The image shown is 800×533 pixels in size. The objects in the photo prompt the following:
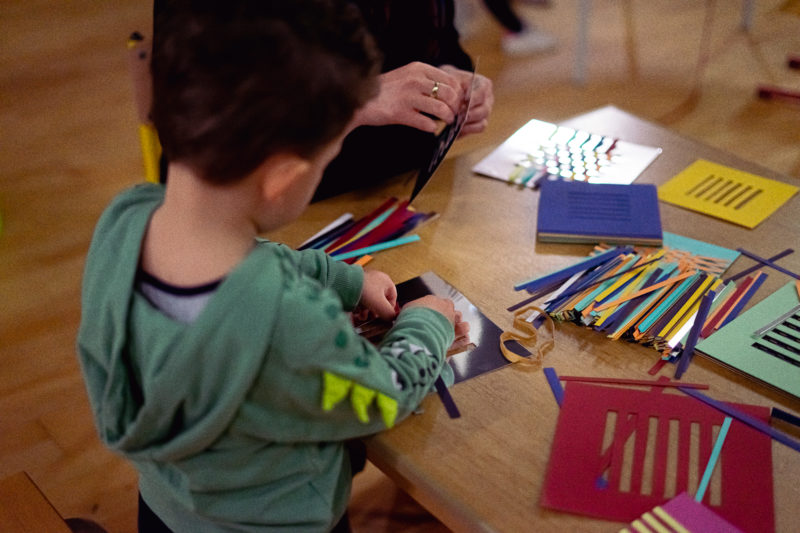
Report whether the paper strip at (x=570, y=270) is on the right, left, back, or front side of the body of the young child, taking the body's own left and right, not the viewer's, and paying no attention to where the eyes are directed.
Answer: front

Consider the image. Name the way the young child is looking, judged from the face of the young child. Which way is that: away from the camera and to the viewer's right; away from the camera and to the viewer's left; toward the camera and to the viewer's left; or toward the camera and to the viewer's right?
away from the camera and to the viewer's right

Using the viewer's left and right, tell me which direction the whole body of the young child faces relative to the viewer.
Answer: facing away from the viewer and to the right of the viewer

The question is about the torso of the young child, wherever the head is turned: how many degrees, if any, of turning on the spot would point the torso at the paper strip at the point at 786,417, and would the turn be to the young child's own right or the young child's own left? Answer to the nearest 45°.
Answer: approximately 45° to the young child's own right

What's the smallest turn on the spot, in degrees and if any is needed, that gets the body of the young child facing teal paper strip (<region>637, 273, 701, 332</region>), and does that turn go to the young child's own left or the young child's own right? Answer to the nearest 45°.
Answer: approximately 45° to the young child's own right
